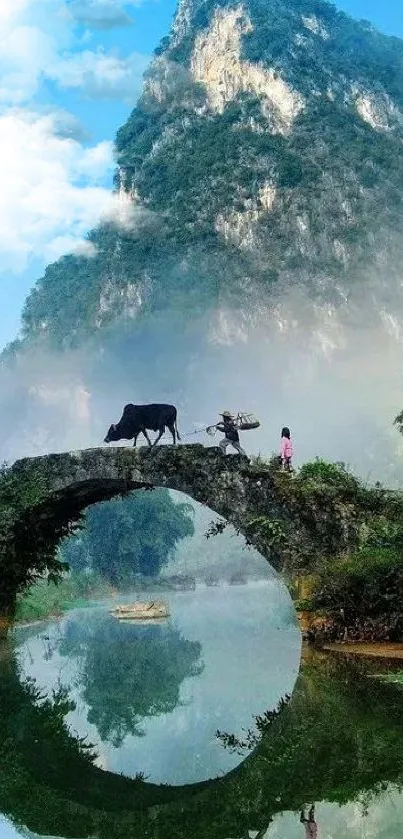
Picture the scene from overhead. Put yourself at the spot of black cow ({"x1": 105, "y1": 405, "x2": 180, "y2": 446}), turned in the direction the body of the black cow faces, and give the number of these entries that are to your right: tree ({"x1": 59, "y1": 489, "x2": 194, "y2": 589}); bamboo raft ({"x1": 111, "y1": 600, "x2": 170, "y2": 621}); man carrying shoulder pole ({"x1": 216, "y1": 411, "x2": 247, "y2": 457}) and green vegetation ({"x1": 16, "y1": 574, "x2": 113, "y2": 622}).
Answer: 3

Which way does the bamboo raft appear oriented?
to the viewer's left

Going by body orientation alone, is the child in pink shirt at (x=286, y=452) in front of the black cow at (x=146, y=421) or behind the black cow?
behind

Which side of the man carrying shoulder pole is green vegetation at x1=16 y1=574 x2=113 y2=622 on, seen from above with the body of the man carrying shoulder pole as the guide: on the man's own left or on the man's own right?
on the man's own right

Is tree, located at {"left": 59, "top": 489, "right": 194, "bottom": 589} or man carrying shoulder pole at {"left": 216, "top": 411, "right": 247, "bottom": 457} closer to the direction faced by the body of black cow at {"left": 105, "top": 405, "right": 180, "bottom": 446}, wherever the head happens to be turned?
the tree

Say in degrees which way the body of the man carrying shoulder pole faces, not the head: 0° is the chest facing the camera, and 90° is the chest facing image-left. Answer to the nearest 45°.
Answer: approximately 90°

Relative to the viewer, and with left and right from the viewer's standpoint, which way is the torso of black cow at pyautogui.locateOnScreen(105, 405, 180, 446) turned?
facing to the left of the viewer

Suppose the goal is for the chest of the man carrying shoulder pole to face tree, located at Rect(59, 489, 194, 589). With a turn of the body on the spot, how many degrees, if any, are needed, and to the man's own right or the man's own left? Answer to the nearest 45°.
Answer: approximately 90° to the man's own right

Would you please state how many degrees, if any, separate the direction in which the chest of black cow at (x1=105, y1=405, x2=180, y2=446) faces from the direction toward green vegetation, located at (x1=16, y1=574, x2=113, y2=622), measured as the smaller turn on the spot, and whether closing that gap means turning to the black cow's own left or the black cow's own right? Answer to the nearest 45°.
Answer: approximately 90° to the black cow's own right

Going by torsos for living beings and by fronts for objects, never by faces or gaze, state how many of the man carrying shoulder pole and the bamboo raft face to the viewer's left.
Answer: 2
